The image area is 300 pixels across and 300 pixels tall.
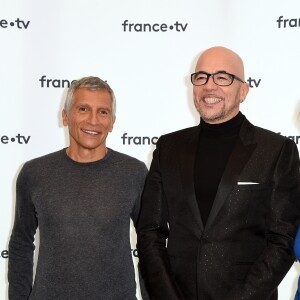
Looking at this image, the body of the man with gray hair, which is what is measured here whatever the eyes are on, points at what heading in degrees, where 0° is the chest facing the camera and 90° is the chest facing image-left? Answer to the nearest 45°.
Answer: approximately 0°

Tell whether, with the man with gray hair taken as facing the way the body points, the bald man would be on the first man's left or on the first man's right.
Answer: on the first man's left
